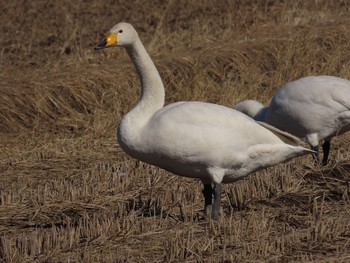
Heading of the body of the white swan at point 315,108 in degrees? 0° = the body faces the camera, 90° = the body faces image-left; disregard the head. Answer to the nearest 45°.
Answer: approximately 90°
